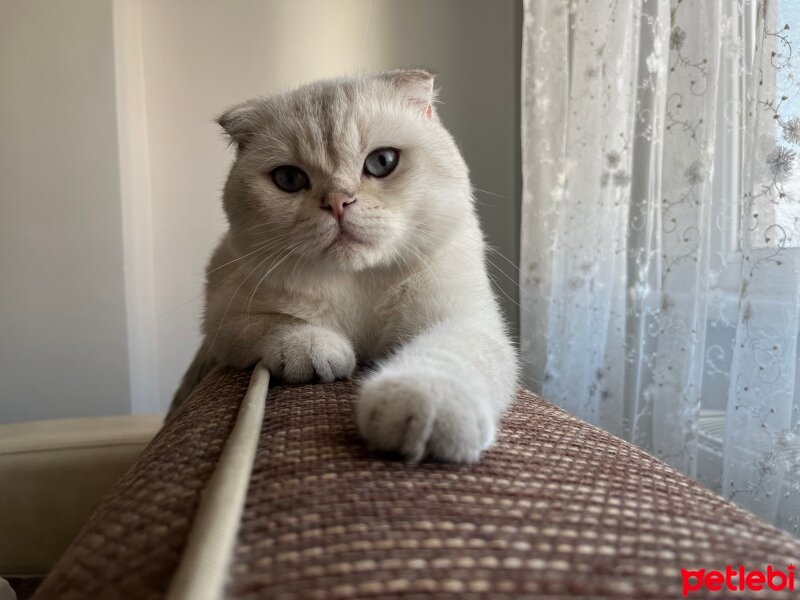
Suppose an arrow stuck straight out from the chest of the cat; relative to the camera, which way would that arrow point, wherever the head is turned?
toward the camera
